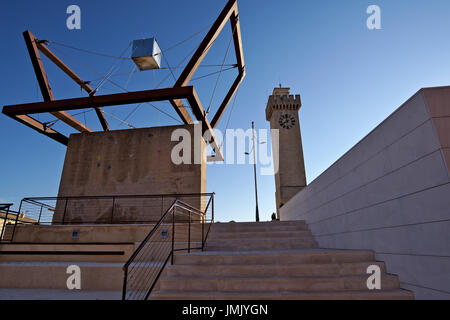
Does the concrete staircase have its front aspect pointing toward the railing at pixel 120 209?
no

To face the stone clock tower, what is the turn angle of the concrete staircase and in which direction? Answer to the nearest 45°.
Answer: approximately 180°

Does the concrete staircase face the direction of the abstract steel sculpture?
no

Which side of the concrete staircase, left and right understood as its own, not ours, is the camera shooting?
front
